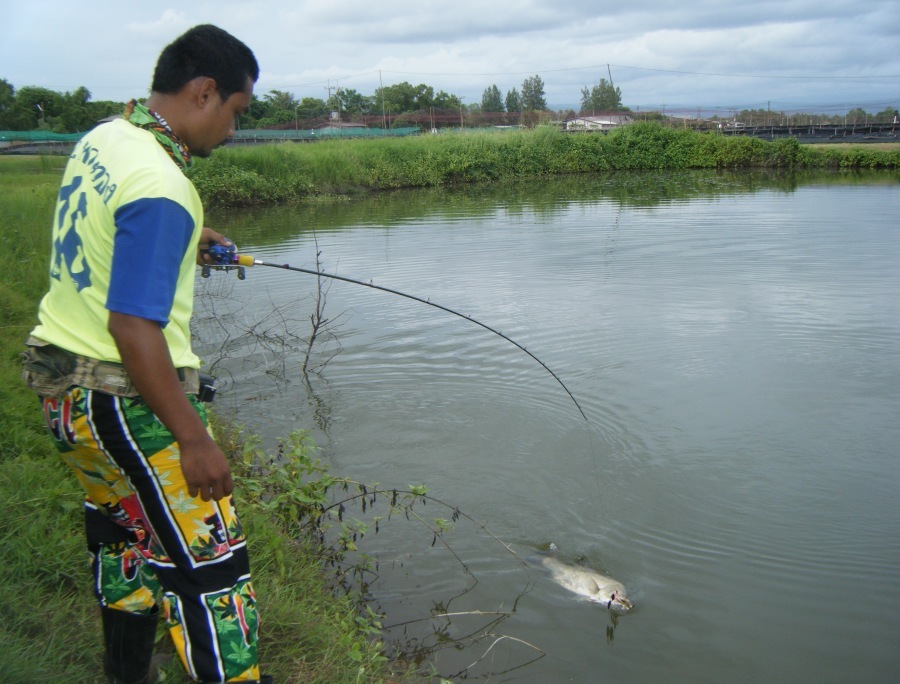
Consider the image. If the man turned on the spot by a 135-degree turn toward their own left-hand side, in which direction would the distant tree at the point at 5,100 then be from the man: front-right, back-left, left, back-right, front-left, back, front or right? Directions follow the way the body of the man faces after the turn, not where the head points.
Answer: right

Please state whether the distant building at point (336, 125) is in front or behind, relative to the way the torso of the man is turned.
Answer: in front

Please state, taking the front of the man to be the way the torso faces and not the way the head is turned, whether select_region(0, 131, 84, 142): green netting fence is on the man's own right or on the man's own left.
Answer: on the man's own left

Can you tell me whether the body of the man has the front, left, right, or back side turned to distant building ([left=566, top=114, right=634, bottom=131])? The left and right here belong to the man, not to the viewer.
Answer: front

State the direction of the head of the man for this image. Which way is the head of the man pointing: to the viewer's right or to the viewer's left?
to the viewer's right

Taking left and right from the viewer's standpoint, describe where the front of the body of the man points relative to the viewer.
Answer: facing away from the viewer and to the right of the viewer

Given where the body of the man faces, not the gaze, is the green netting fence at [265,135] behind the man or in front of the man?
in front

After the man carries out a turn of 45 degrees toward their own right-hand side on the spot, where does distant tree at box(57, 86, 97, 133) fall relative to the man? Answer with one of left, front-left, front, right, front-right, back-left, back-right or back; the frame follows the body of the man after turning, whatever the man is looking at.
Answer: left
